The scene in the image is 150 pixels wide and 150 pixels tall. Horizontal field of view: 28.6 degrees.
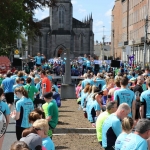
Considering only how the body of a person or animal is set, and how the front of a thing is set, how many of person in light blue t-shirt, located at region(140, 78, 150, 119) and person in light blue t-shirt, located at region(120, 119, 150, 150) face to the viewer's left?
0

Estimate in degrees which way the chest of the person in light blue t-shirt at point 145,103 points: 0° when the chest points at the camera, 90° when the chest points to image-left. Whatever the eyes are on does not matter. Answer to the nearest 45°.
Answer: approximately 180°

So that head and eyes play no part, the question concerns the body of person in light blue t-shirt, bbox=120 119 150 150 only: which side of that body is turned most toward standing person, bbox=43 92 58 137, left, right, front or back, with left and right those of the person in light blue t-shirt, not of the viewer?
left

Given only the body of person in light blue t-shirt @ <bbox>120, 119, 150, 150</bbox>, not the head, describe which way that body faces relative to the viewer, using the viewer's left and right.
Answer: facing away from the viewer and to the right of the viewer

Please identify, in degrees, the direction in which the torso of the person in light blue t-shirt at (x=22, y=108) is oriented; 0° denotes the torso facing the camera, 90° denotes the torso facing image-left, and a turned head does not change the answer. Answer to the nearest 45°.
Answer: approximately 135°

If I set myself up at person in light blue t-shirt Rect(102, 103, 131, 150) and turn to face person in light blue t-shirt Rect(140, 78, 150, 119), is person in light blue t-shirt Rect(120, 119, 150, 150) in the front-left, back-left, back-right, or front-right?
back-right
